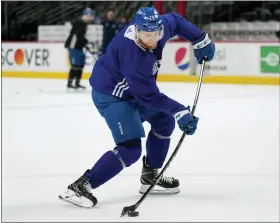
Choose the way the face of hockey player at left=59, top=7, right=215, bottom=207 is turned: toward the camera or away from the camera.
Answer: toward the camera

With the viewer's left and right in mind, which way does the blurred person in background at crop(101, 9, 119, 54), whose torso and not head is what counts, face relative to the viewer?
facing the viewer

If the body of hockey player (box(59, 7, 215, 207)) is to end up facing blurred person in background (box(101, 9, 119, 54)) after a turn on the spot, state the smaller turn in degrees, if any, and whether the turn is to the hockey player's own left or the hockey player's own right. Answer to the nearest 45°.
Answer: approximately 135° to the hockey player's own left

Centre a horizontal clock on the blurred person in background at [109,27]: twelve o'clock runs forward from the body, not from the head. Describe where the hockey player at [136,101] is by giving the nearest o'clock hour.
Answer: The hockey player is roughly at 12 o'clock from the blurred person in background.

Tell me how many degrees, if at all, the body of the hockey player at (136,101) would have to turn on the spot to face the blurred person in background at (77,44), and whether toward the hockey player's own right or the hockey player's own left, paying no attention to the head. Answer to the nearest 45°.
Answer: approximately 135° to the hockey player's own left

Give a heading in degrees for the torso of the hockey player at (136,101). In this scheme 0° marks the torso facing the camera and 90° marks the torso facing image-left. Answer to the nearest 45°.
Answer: approximately 315°

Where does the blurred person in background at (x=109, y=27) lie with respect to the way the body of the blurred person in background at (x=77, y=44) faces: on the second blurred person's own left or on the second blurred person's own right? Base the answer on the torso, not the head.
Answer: on the second blurred person's own left

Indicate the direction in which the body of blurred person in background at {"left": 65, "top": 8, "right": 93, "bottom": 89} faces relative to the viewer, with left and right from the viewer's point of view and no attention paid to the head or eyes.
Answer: facing to the right of the viewer

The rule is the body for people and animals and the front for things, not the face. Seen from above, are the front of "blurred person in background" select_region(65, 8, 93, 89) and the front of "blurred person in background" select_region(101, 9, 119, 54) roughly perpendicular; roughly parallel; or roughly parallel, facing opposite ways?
roughly perpendicular
